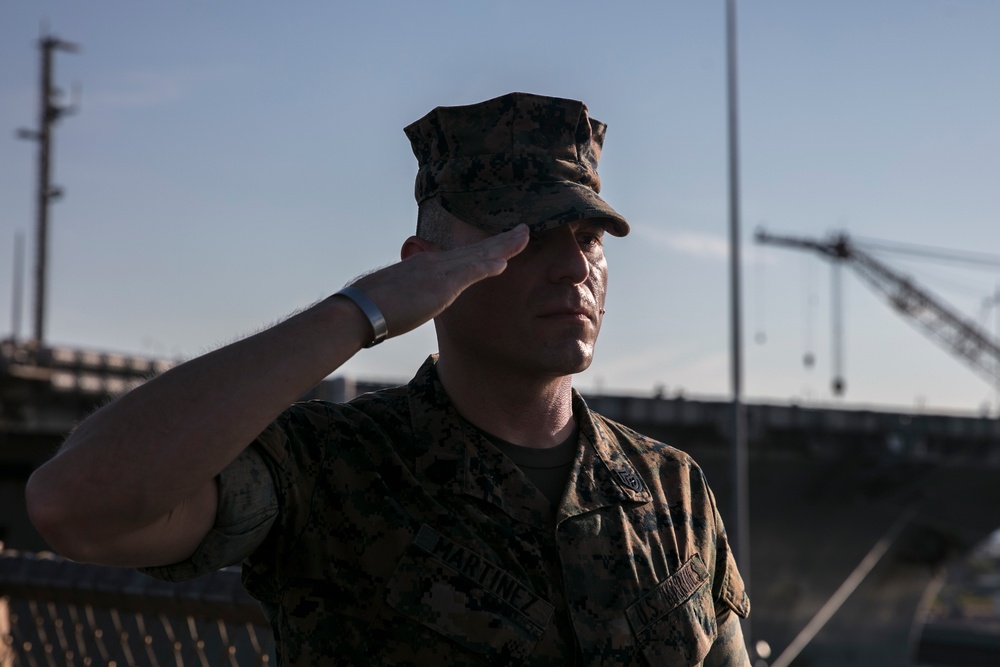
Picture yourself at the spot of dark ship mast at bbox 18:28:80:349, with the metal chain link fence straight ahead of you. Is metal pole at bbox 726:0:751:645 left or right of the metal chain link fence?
left

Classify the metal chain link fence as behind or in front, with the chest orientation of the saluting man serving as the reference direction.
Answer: behind

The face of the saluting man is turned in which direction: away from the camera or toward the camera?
toward the camera

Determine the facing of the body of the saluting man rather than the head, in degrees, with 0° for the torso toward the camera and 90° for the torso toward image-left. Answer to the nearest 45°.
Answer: approximately 315°

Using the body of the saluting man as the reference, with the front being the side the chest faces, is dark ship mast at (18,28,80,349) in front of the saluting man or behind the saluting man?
behind
